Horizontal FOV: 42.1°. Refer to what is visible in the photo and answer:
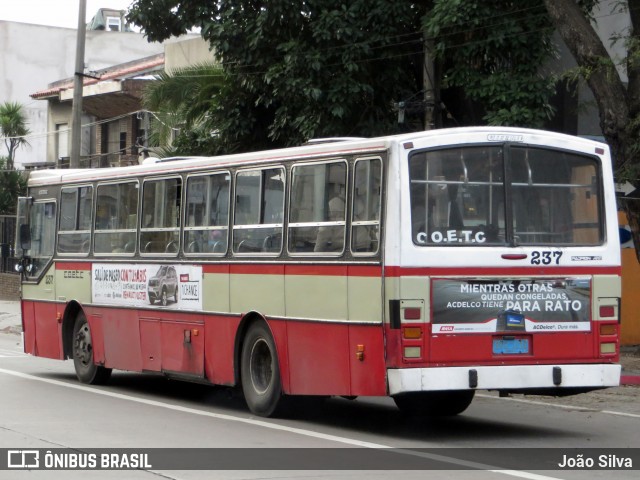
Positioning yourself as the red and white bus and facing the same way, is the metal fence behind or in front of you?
in front

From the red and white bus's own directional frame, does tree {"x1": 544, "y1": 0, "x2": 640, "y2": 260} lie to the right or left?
on its right

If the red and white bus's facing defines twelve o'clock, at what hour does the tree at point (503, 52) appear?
The tree is roughly at 2 o'clock from the red and white bus.

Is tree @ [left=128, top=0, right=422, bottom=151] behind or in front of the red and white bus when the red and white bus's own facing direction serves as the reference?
in front

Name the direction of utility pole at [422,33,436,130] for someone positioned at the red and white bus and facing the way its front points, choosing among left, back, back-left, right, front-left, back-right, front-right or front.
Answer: front-right

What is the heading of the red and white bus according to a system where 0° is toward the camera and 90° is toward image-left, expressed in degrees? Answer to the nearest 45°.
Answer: approximately 135°

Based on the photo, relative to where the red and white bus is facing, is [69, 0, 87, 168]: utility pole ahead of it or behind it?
ahead
